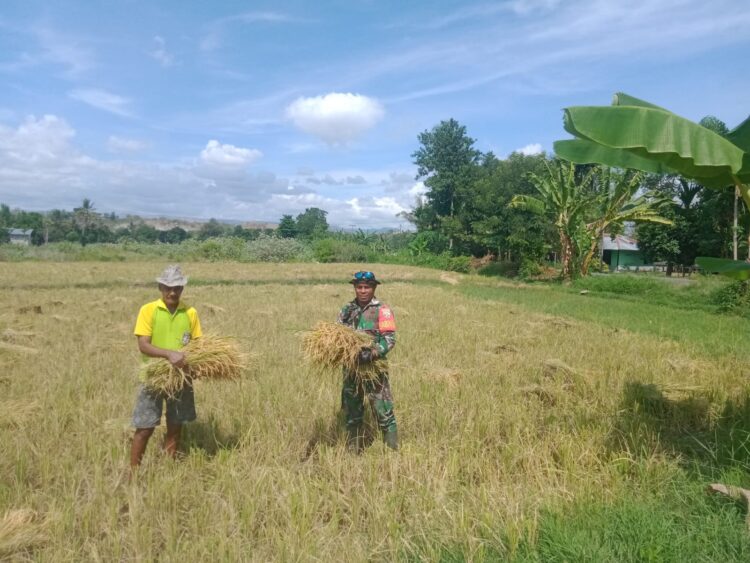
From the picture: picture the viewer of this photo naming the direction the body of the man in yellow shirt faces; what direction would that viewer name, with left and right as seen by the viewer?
facing the viewer

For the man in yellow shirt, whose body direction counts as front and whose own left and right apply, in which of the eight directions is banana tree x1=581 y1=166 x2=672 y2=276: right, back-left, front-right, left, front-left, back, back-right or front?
back-left

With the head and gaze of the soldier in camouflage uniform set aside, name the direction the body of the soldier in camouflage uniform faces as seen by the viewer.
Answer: toward the camera

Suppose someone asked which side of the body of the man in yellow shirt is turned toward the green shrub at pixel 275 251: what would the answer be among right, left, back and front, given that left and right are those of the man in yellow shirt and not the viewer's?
back

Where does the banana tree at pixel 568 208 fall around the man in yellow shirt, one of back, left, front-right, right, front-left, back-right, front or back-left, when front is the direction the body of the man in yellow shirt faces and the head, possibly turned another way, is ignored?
back-left

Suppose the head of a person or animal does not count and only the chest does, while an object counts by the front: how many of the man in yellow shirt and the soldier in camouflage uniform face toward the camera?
2

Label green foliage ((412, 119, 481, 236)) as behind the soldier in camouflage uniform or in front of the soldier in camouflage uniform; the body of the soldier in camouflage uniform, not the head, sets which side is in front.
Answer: behind

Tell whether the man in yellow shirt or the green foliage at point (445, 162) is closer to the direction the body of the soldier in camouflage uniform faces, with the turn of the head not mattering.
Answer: the man in yellow shirt

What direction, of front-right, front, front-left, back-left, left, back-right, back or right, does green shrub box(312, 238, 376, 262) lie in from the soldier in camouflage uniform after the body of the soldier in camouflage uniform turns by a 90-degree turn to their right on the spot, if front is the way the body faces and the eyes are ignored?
right

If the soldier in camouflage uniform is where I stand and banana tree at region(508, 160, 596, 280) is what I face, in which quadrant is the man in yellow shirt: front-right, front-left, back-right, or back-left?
back-left

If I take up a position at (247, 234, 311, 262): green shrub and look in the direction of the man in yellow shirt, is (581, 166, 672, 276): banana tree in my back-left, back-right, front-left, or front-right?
front-left

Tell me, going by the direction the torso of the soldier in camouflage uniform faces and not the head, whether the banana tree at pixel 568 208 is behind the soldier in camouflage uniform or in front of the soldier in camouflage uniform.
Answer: behind
